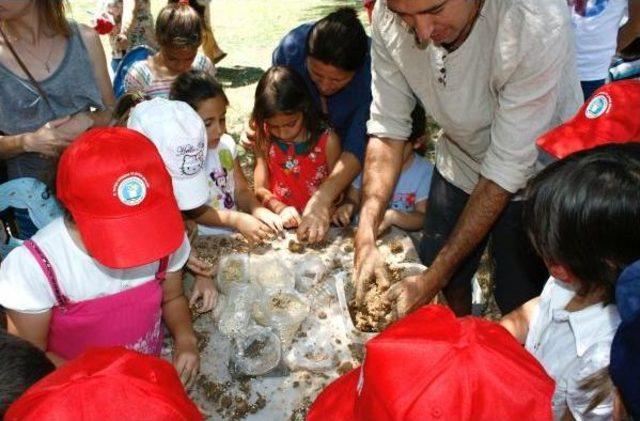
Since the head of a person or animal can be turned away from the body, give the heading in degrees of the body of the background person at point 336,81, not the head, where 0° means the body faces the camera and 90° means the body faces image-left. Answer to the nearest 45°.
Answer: approximately 45°

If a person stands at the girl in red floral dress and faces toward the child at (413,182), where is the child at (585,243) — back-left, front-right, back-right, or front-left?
front-right

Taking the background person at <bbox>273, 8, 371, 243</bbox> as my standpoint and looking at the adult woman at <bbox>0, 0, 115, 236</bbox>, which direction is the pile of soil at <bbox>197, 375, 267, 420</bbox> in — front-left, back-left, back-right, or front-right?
front-left

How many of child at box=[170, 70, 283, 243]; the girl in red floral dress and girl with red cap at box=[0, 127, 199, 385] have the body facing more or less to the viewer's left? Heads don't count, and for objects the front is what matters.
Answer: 0

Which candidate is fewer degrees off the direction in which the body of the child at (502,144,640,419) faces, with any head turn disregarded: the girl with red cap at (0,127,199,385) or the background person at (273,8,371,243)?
the girl with red cap

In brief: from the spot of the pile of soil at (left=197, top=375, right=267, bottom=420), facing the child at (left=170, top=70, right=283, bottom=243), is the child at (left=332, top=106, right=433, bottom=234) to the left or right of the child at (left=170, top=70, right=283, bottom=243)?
right

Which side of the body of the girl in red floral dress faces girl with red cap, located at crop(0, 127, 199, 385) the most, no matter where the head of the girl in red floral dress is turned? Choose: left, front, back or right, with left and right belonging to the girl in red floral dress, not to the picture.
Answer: front

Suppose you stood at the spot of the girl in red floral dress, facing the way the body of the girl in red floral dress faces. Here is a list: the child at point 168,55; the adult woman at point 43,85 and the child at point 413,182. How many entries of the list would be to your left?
1

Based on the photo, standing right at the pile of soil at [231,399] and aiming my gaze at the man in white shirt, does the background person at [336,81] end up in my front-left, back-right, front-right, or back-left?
front-left

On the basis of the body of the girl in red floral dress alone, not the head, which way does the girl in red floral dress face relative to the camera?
toward the camera

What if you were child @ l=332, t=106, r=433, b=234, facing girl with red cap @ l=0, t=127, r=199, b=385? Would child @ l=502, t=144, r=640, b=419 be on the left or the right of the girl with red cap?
left

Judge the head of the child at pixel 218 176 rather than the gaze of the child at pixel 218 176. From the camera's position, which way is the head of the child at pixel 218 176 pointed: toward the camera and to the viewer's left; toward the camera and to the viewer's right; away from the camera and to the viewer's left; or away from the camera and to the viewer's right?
toward the camera and to the viewer's right

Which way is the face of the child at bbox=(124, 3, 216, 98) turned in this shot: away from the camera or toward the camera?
toward the camera
